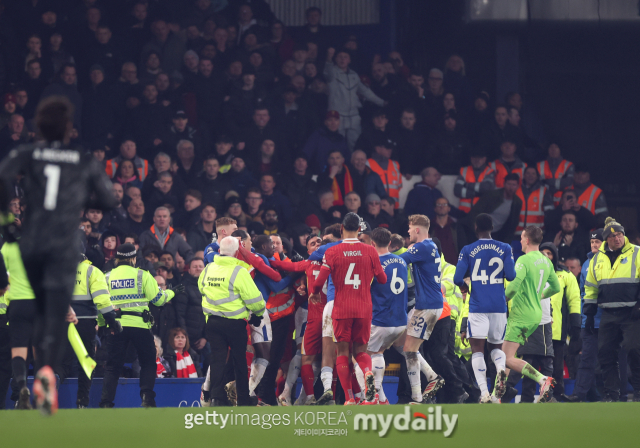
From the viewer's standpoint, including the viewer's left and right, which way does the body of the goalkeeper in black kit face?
facing away from the viewer

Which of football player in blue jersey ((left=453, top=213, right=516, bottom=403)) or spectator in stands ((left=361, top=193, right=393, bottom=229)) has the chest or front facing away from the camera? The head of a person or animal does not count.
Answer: the football player in blue jersey

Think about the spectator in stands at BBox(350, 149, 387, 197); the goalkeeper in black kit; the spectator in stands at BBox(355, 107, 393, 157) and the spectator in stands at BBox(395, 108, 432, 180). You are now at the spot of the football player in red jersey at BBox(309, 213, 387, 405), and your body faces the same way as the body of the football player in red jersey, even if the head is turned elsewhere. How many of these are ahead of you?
3

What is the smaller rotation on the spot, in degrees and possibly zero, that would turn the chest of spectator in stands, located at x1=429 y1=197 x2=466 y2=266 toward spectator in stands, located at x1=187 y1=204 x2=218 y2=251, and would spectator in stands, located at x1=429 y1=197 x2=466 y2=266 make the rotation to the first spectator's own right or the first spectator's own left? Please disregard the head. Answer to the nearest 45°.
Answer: approximately 45° to the first spectator's own right

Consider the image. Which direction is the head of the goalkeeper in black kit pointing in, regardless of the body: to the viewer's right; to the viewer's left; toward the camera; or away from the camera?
away from the camera

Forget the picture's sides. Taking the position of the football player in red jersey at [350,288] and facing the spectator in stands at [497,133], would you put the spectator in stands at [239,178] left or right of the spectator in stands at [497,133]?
left
